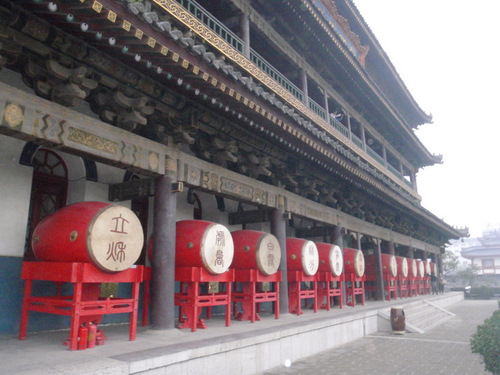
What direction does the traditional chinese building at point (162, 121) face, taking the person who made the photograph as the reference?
facing the viewer and to the right of the viewer

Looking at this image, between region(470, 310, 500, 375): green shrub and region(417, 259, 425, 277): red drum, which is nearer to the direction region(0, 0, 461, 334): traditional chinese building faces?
the green shrub

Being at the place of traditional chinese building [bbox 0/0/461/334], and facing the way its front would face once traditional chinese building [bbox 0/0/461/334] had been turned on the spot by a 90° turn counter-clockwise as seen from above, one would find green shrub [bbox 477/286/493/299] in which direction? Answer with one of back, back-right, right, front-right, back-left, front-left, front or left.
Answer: front
